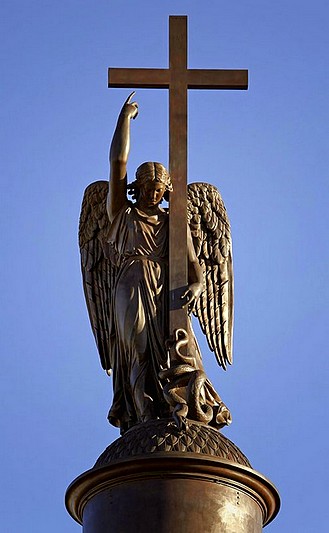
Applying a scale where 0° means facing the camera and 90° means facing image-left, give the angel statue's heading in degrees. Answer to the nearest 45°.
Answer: approximately 0°
